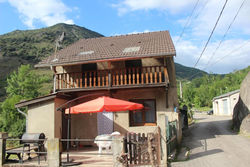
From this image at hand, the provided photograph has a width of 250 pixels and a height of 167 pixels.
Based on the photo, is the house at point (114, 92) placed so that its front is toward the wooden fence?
yes

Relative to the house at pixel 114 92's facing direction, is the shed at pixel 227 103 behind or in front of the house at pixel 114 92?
behind

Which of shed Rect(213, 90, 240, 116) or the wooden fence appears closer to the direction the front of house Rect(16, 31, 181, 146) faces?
the wooden fence

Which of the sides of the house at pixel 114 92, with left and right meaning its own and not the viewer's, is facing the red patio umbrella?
front

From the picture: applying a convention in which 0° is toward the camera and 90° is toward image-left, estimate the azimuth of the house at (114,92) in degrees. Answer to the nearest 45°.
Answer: approximately 0°

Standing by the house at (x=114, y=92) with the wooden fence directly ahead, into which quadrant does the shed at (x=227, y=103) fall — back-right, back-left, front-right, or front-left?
back-left

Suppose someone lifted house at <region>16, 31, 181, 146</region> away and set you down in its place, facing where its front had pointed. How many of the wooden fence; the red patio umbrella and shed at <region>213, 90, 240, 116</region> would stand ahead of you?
2
